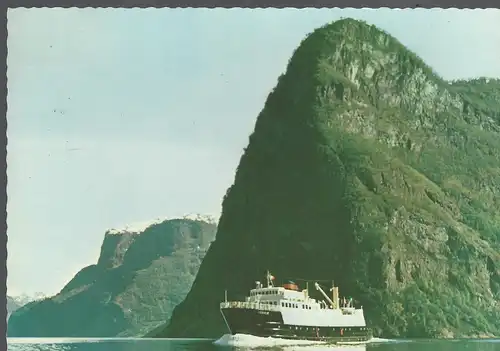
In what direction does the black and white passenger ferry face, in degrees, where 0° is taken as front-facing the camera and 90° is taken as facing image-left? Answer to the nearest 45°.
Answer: approximately 45°
